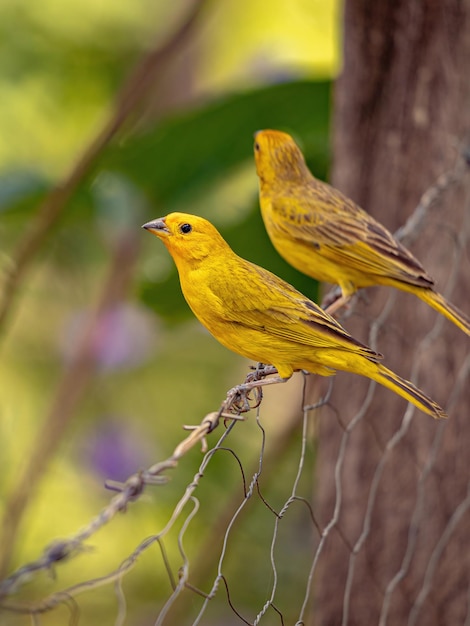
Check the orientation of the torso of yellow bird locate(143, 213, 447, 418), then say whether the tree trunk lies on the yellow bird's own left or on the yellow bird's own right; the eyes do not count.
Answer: on the yellow bird's own right

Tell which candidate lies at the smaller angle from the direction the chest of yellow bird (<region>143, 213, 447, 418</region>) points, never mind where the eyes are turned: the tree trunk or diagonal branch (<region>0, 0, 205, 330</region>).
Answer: the diagonal branch

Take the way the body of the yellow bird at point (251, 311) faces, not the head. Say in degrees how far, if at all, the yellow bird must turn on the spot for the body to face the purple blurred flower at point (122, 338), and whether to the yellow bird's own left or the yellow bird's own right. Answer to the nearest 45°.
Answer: approximately 90° to the yellow bird's own right

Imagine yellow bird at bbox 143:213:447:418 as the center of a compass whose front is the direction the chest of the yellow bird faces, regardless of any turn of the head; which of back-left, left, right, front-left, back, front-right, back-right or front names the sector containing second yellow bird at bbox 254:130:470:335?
right

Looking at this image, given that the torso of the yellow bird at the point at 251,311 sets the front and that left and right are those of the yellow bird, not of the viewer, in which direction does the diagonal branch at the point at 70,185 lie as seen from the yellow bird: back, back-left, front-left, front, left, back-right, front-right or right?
front-right

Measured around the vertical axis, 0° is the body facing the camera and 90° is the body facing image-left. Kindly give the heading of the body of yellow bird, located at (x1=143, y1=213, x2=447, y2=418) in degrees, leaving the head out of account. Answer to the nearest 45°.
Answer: approximately 90°

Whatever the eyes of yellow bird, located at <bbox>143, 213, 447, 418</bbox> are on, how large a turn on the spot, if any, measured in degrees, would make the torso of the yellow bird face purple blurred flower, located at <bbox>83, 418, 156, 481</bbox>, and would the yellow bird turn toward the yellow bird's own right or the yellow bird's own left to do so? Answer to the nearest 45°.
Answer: approximately 90° to the yellow bird's own right
